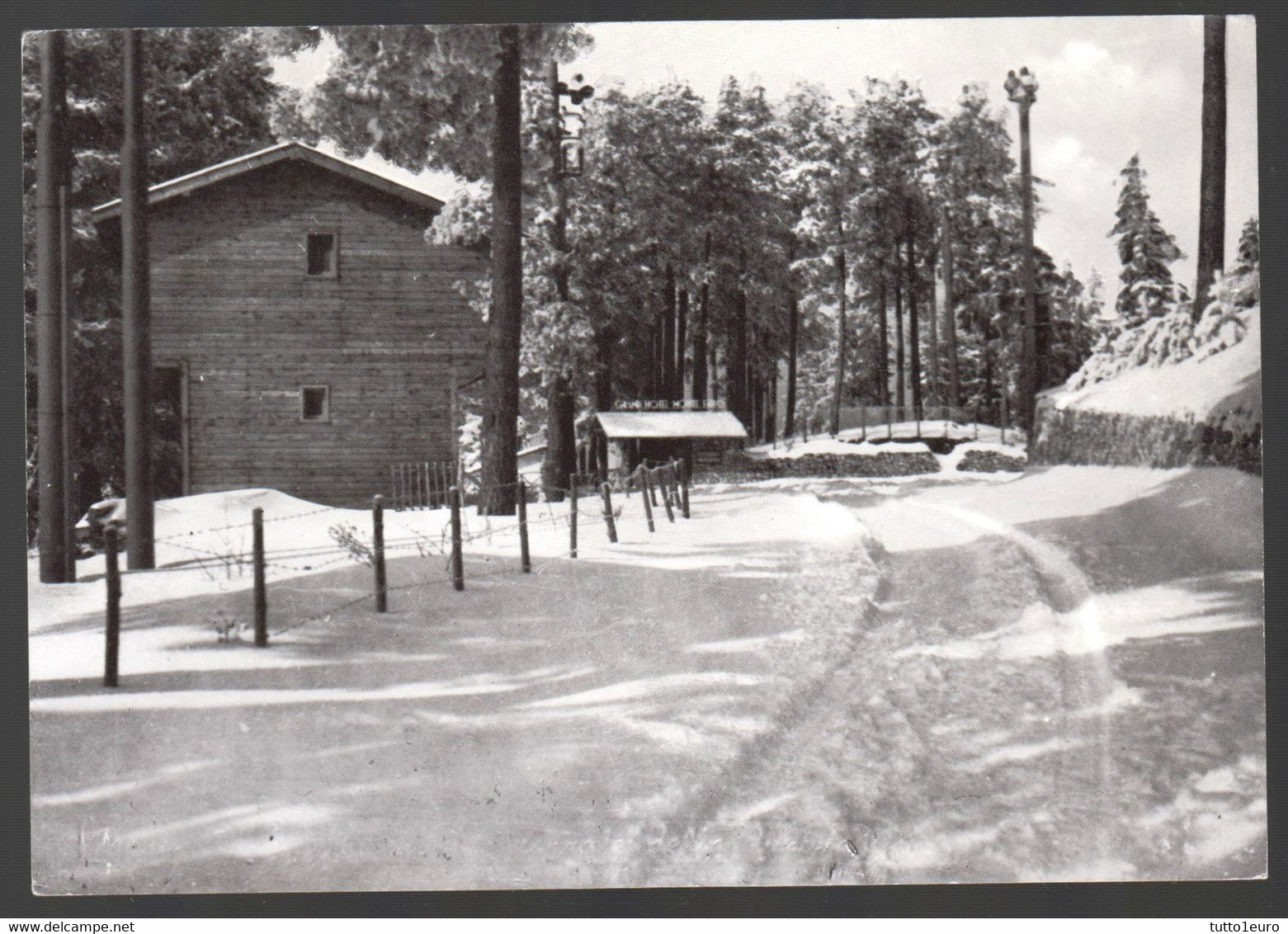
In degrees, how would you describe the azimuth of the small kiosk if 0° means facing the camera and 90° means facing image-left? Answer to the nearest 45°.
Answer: approximately 0°

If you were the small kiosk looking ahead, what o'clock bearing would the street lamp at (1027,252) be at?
The street lamp is roughly at 10 o'clock from the small kiosk.

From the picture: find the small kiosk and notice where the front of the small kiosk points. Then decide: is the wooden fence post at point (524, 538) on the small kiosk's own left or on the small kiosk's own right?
on the small kiosk's own right

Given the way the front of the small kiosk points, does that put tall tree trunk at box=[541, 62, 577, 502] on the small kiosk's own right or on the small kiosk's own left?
on the small kiosk's own right

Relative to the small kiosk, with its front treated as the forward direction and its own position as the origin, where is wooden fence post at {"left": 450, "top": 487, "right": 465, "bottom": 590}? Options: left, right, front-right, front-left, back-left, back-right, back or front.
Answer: front-right

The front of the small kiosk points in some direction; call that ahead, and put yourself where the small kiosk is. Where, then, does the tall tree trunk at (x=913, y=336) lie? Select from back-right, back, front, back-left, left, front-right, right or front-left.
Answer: left

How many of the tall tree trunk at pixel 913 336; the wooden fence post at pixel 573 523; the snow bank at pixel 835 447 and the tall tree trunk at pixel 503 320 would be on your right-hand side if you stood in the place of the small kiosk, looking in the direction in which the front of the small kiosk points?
2

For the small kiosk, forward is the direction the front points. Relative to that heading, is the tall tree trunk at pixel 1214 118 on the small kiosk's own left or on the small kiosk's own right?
on the small kiosk's own left

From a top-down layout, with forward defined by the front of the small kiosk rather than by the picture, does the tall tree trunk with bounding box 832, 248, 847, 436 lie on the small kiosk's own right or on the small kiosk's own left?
on the small kiosk's own left

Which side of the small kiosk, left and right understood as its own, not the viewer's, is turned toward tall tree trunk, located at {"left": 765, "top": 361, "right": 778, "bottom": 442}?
left
